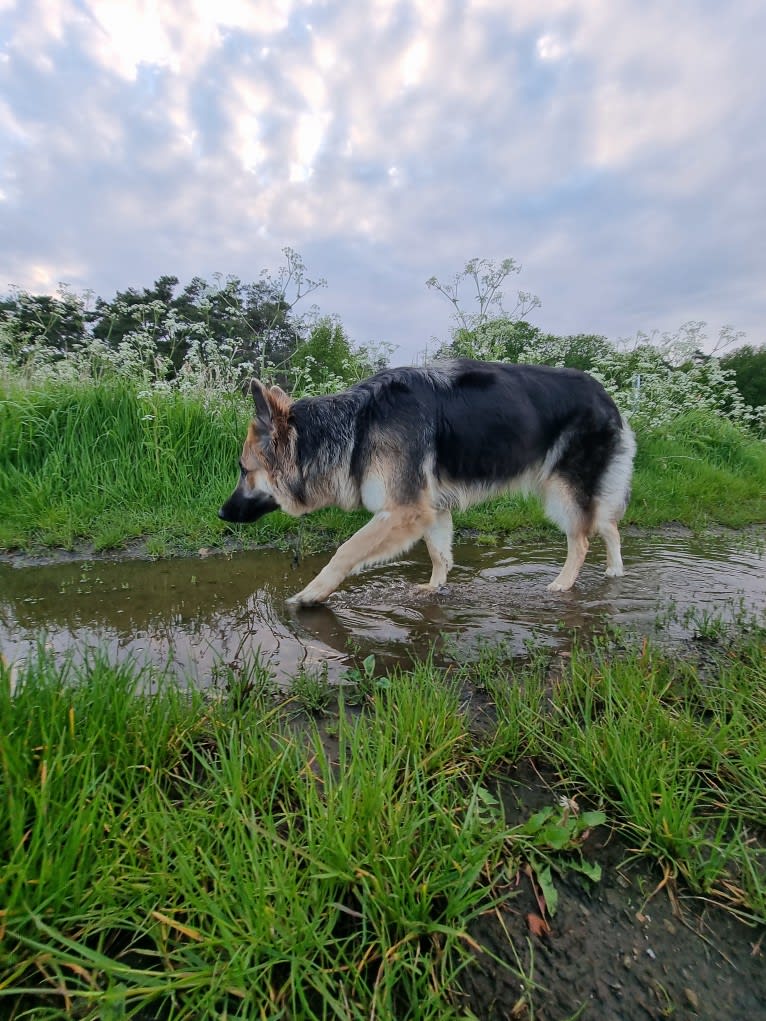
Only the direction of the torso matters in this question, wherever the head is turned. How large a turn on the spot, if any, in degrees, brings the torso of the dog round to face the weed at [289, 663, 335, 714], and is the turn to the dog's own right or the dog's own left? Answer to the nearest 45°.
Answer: approximately 90° to the dog's own left

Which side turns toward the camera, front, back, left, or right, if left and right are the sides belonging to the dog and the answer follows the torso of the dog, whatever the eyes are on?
left
